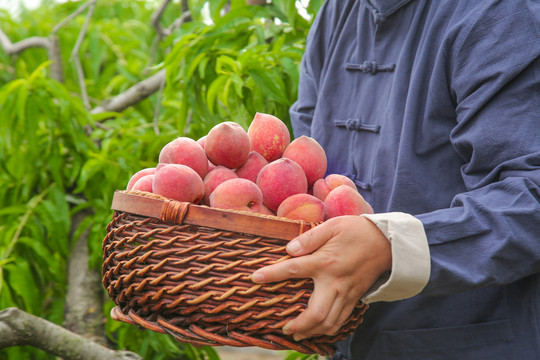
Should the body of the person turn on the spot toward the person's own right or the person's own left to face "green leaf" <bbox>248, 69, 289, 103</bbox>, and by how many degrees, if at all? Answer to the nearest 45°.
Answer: approximately 90° to the person's own right

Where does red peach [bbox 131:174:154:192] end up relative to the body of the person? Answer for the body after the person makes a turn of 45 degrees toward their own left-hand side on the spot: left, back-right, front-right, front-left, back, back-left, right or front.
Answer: right
